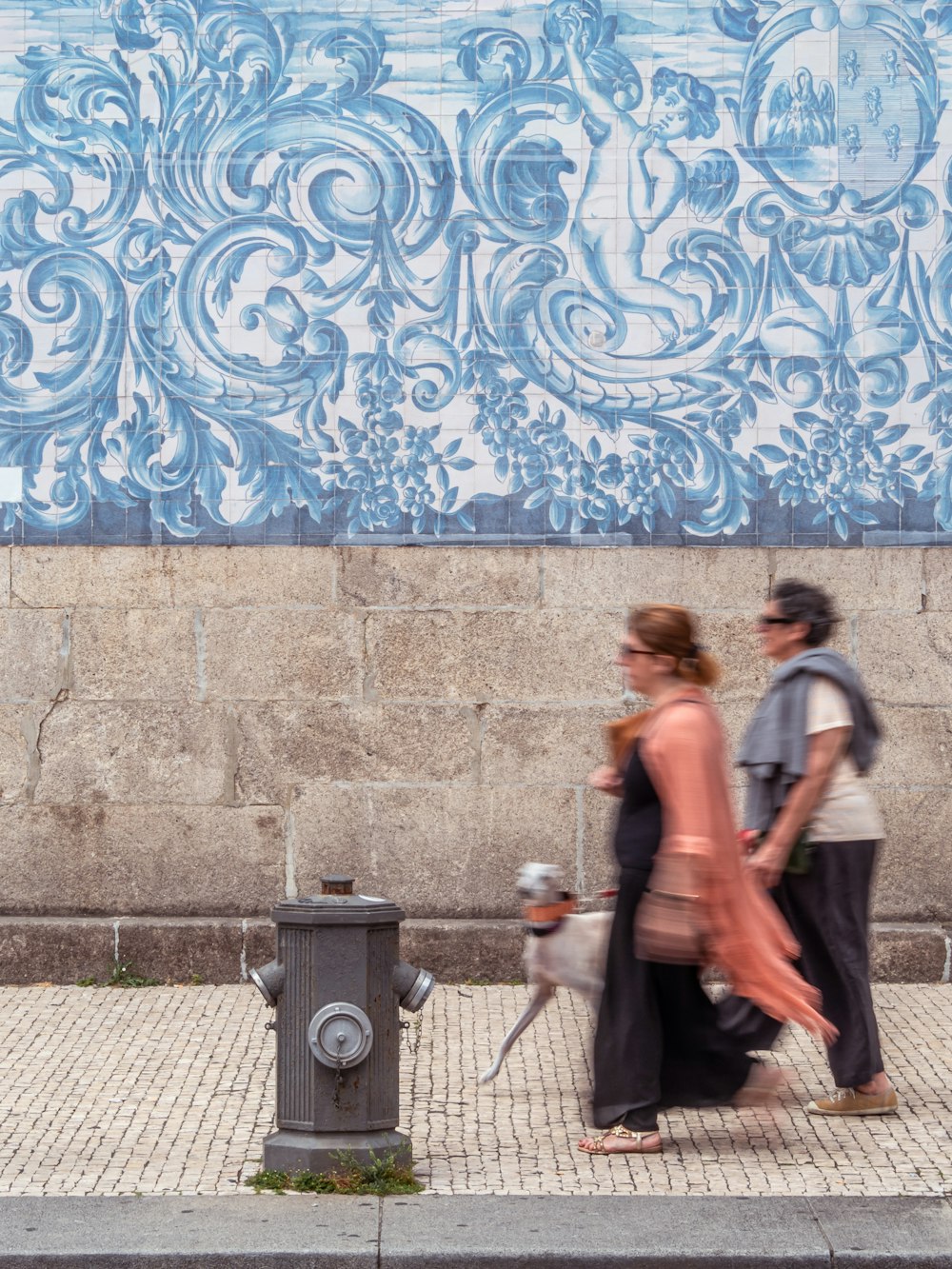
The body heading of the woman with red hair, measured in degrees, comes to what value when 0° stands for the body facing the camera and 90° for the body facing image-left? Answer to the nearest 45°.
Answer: approximately 90°

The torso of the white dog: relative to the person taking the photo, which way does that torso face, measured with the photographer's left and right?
facing to the left of the viewer

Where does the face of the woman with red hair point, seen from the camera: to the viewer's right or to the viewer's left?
to the viewer's left

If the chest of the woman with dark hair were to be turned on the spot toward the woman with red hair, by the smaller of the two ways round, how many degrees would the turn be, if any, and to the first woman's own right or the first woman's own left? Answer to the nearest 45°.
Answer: approximately 45° to the first woman's own left

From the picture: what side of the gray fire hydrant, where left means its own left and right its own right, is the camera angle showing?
front

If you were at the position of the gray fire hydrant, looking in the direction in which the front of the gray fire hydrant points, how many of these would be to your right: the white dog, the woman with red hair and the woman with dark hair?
0

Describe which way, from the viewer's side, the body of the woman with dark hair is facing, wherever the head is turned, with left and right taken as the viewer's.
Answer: facing to the left of the viewer

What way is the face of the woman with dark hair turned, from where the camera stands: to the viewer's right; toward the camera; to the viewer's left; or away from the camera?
to the viewer's left

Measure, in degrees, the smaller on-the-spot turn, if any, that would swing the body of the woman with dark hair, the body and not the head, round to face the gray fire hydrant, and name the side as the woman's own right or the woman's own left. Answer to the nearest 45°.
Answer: approximately 45° to the woman's own left

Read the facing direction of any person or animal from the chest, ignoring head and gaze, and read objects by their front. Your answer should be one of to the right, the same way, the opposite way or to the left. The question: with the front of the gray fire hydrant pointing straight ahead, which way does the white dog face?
to the right

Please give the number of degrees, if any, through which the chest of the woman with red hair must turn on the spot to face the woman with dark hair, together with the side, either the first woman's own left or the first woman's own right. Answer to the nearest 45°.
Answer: approximately 135° to the first woman's own right

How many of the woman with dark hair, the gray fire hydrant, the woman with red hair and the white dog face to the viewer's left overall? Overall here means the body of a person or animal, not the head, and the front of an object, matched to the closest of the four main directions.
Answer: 3
